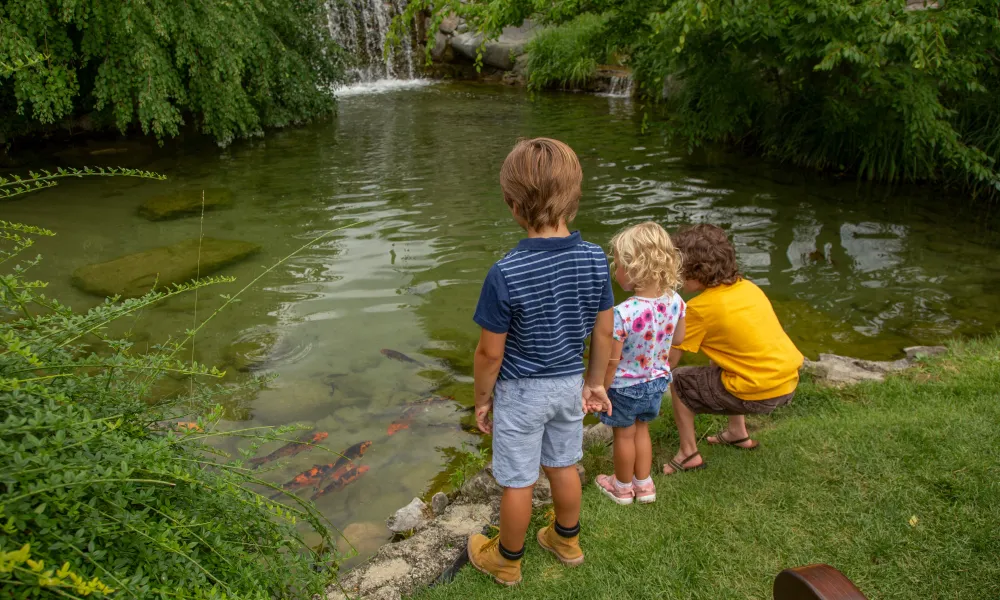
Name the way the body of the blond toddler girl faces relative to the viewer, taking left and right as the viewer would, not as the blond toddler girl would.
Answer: facing away from the viewer and to the left of the viewer

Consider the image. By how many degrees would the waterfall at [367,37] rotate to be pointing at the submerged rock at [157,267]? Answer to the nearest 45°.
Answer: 0° — it already faces it

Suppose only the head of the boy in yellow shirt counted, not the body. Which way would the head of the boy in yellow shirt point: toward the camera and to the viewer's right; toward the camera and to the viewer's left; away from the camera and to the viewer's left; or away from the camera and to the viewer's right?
away from the camera and to the viewer's left

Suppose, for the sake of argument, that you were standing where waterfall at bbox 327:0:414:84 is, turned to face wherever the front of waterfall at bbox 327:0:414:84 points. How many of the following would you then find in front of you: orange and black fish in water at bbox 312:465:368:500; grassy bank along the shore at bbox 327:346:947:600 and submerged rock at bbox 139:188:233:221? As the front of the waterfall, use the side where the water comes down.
3

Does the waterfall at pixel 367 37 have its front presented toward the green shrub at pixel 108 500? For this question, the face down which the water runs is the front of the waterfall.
yes

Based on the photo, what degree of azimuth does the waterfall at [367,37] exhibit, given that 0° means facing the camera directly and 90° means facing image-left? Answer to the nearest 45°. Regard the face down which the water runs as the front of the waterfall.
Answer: approximately 0°

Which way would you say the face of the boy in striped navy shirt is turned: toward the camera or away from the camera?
away from the camera

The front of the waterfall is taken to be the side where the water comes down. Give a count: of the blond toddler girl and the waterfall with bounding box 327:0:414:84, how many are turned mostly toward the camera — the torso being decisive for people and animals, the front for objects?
1

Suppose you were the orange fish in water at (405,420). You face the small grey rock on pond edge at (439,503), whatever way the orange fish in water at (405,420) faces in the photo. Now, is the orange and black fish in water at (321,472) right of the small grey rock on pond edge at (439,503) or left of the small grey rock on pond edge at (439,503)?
right

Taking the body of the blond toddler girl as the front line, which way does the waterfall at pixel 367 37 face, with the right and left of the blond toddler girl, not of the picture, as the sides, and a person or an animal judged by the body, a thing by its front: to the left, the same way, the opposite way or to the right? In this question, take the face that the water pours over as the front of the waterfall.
the opposite way
